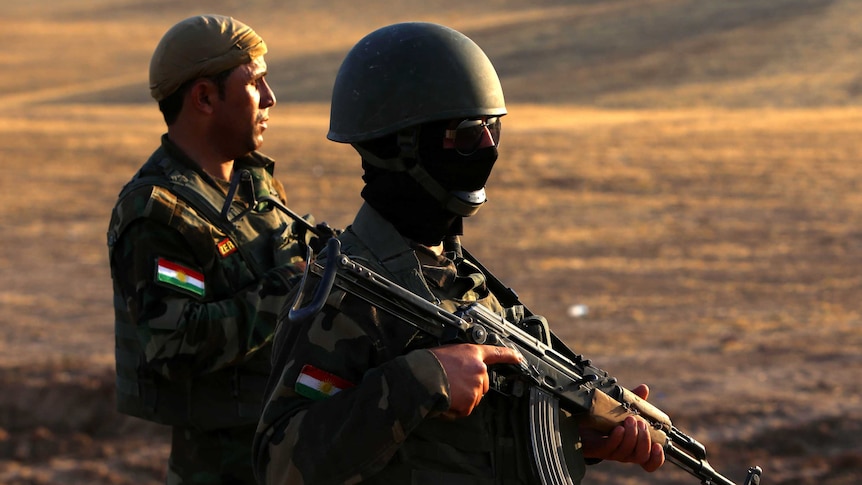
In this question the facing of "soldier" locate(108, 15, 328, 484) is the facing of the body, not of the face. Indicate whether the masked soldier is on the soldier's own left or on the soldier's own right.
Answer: on the soldier's own right

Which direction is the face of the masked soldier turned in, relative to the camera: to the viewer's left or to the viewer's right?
to the viewer's right

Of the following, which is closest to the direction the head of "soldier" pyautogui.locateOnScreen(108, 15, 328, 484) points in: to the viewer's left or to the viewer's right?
to the viewer's right

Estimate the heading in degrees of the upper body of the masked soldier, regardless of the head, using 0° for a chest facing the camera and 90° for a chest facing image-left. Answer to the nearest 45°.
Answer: approximately 315°

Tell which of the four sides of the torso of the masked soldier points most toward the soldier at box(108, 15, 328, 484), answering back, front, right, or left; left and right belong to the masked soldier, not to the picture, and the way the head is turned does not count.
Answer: back

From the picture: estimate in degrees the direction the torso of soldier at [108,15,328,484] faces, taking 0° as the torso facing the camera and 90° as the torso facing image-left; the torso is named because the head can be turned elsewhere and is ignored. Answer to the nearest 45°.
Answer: approximately 270°
